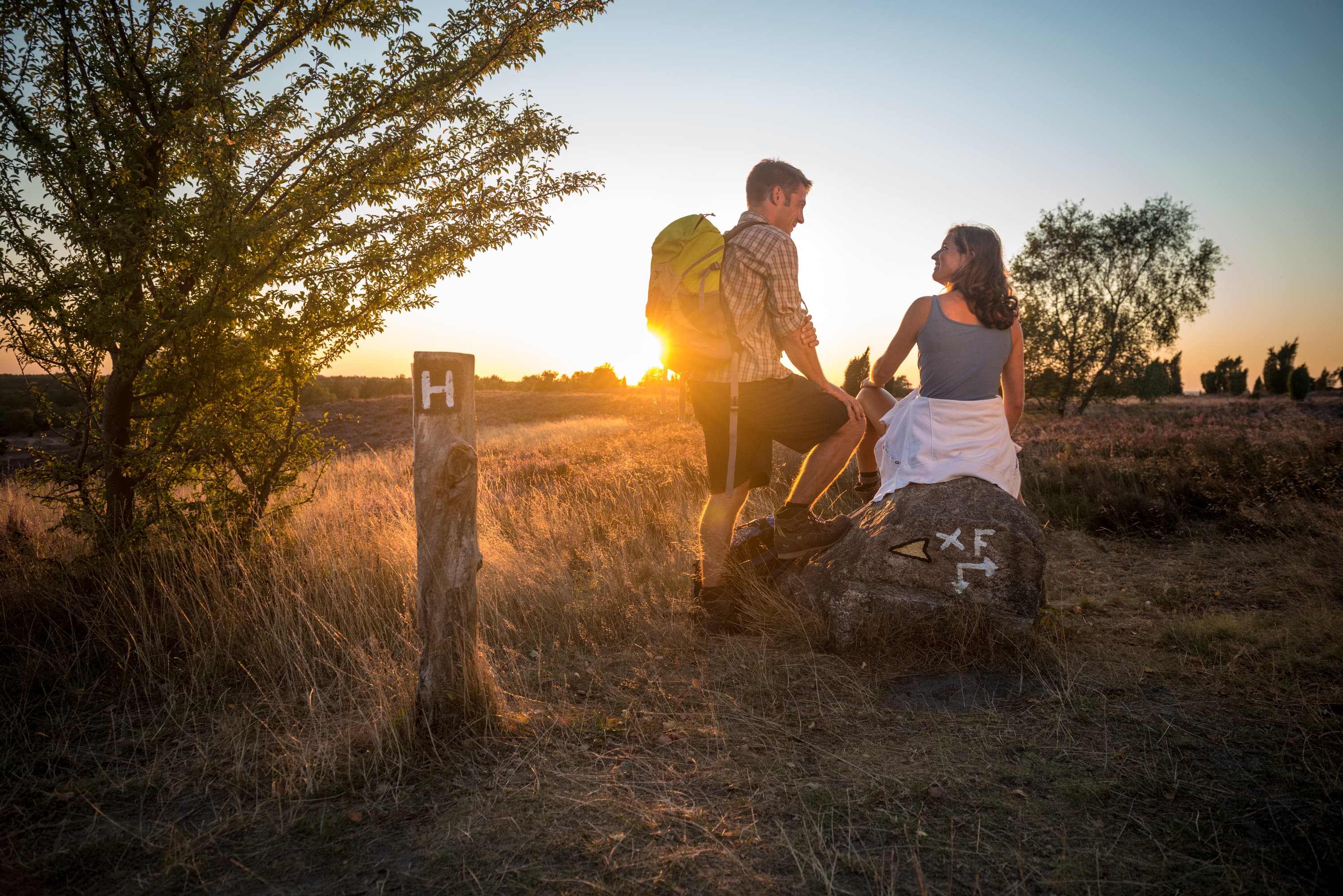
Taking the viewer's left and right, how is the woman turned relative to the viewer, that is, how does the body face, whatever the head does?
facing away from the viewer and to the left of the viewer

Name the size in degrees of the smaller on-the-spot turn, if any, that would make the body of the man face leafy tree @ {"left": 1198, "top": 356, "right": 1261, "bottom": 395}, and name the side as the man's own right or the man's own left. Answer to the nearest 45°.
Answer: approximately 45° to the man's own left

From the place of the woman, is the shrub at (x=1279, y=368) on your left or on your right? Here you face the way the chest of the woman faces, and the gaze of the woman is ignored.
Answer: on your right

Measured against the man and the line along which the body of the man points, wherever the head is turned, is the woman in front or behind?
in front

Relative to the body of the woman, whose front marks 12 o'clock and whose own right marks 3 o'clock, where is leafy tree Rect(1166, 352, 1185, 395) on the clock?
The leafy tree is roughly at 2 o'clock from the woman.

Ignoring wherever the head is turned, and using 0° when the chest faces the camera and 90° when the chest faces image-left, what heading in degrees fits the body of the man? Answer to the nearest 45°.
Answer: approximately 270°

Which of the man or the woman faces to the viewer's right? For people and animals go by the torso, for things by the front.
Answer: the man

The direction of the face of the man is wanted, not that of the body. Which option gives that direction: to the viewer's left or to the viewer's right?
to the viewer's right

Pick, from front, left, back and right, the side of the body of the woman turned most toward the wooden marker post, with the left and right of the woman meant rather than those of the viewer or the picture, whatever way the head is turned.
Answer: left

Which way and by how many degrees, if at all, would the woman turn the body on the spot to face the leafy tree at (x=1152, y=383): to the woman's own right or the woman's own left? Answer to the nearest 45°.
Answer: approximately 45° to the woman's own right

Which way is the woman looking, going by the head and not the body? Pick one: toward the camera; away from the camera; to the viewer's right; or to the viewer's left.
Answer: to the viewer's left

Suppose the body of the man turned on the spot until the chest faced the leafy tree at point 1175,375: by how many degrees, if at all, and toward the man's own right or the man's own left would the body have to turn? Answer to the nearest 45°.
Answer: approximately 45° to the man's own left

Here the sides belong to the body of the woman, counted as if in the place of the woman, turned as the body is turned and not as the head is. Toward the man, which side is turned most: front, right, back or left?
left

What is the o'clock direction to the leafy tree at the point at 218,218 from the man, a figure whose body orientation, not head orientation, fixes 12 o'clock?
The leafy tree is roughly at 6 o'clock from the man.

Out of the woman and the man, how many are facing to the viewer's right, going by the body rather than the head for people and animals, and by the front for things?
1
